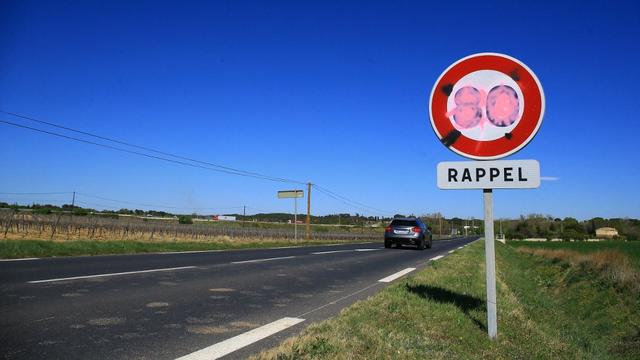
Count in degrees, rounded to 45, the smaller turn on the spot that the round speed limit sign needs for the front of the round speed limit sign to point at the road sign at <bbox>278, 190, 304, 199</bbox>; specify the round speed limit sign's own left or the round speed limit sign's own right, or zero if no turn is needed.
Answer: approximately 135° to the round speed limit sign's own right

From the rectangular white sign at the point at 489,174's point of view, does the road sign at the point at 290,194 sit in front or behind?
behind

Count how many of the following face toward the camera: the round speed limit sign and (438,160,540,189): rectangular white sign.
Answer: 2

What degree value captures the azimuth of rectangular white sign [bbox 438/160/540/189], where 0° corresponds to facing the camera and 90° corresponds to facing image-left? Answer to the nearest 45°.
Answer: approximately 0°
